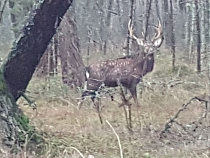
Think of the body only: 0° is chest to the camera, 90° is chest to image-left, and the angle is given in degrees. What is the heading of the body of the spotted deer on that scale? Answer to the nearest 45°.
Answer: approximately 270°

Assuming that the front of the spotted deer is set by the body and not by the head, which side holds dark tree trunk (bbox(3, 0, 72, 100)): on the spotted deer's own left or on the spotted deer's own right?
on the spotted deer's own right
